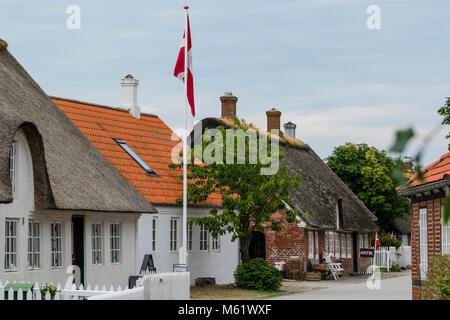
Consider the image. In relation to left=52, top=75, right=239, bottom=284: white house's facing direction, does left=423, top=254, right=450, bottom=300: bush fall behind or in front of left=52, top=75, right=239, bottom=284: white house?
in front

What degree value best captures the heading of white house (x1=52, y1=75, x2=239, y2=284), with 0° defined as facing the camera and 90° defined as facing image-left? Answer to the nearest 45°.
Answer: approximately 315°

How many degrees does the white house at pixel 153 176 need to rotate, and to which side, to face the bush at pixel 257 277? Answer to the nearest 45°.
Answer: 0° — it already faces it

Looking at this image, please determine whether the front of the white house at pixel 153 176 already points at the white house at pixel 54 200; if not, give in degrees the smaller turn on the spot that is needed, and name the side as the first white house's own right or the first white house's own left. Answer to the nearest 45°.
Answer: approximately 45° to the first white house's own right

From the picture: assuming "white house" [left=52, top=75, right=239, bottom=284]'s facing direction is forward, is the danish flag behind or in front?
in front

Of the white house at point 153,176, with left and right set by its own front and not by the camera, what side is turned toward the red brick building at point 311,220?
left

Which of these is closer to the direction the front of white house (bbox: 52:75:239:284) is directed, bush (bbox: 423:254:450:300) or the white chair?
the bush

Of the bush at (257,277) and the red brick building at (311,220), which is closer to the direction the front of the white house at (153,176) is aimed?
the bush

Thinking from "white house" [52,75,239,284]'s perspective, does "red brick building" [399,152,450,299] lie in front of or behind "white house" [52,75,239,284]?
in front

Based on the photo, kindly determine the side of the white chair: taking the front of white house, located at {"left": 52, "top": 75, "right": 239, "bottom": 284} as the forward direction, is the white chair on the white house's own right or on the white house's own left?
on the white house's own left
